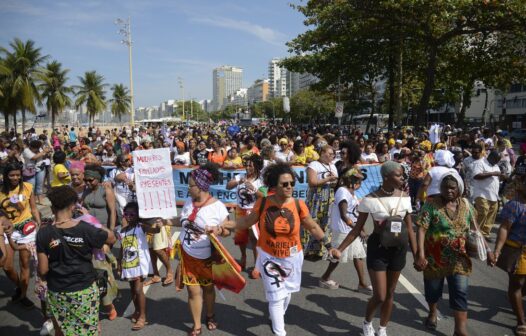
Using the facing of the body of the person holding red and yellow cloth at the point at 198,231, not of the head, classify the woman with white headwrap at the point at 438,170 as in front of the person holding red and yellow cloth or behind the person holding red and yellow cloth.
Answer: behind

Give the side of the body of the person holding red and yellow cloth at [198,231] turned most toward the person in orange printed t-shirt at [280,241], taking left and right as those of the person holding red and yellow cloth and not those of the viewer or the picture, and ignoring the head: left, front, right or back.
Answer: left

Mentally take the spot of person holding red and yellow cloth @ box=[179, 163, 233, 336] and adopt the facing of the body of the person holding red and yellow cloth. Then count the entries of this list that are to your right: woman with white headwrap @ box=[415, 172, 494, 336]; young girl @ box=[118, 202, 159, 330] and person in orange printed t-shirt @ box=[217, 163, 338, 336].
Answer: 1

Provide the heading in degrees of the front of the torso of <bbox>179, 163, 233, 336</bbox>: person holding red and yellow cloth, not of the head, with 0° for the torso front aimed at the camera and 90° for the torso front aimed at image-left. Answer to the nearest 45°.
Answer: approximately 45°

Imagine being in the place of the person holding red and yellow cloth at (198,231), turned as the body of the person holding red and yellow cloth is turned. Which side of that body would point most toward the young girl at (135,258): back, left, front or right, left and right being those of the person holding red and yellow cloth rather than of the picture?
right

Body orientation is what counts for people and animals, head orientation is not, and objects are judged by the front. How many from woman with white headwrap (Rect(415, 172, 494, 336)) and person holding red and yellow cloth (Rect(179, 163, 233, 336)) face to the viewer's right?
0

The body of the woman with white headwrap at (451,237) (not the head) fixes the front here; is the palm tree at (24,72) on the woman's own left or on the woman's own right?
on the woman's own right

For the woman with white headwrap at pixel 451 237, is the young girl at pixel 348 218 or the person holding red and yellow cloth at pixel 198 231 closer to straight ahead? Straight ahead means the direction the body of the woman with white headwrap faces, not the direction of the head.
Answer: the person holding red and yellow cloth

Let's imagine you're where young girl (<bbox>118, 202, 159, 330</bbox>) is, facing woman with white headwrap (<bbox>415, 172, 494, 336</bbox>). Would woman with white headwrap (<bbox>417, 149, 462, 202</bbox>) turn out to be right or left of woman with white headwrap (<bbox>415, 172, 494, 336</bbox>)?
left

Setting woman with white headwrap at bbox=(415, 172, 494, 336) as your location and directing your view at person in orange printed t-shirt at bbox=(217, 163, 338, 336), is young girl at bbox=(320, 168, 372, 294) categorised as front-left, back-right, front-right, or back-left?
front-right

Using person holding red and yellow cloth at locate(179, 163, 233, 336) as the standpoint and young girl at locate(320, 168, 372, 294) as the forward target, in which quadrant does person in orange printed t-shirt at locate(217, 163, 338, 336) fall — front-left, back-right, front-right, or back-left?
front-right

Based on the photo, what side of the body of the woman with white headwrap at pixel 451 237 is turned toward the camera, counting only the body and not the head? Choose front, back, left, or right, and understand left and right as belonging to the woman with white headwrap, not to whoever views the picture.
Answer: front

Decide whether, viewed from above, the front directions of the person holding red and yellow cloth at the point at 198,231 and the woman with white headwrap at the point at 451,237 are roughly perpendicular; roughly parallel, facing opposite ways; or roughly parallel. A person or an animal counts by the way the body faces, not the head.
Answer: roughly parallel

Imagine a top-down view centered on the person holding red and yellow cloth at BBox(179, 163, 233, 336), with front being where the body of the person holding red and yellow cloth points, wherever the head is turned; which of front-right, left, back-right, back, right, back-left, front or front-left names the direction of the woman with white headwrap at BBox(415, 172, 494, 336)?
back-left

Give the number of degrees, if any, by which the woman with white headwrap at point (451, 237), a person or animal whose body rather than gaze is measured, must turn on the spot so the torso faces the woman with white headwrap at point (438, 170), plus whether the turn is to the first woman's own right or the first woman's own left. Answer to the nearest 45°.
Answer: approximately 180°
